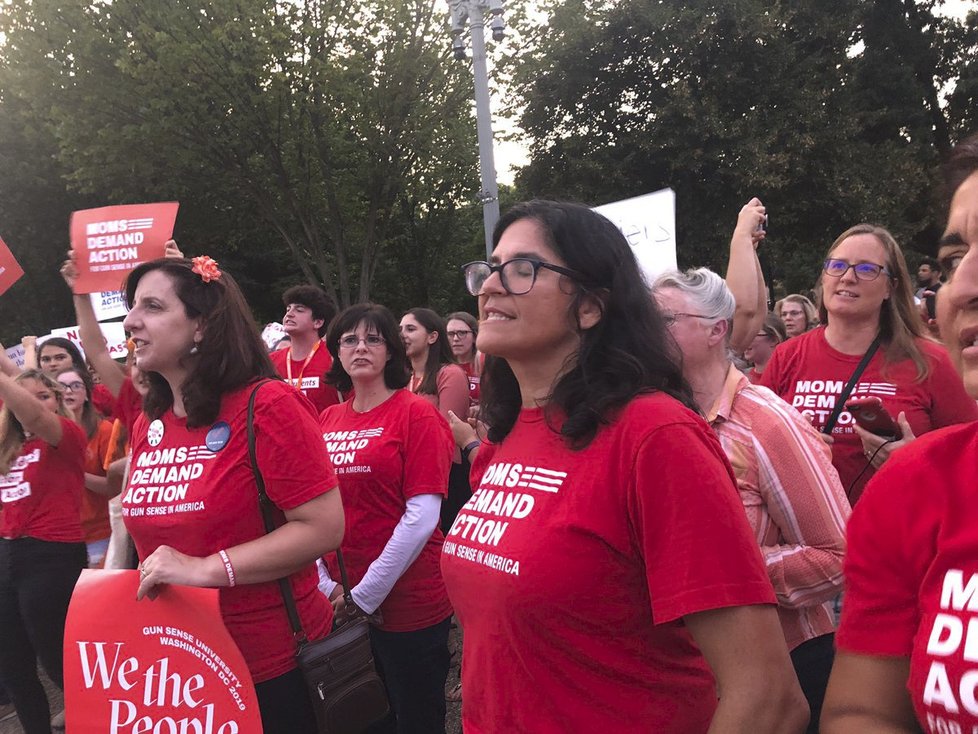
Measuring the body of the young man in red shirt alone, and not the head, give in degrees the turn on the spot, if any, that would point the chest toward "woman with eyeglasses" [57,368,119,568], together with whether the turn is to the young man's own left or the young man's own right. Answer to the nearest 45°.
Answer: approximately 45° to the young man's own right

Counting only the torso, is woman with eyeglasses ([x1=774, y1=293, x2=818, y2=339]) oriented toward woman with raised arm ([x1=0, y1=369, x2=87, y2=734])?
yes

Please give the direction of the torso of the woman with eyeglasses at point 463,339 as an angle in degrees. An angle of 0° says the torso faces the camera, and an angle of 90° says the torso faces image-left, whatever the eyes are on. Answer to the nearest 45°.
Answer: approximately 45°

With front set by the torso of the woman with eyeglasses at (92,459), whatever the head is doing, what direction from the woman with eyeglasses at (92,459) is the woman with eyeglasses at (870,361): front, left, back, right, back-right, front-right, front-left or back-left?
left

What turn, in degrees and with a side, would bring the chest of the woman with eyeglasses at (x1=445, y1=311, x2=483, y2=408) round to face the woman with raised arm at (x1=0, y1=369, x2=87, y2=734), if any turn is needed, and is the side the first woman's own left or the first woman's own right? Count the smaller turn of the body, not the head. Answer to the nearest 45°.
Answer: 0° — they already face them

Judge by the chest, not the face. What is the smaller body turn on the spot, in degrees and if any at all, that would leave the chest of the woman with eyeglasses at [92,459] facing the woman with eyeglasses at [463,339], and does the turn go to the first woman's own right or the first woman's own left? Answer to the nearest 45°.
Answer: approximately 135° to the first woman's own left

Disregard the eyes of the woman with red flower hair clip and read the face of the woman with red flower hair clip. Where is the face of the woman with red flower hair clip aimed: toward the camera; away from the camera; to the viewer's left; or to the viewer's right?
to the viewer's left

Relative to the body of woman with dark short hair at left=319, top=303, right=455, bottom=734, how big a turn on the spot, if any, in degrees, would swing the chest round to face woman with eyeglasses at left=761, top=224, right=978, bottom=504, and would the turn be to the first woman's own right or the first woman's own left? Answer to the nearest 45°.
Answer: approximately 135° to the first woman's own left

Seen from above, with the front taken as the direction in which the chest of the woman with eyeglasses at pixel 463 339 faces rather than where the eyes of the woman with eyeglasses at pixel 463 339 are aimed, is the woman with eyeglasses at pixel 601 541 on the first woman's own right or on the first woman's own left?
on the first woman's own left
